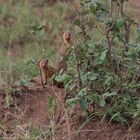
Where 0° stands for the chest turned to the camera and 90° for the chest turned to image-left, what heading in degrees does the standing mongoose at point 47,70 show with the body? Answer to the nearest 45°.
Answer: approximately 45°
